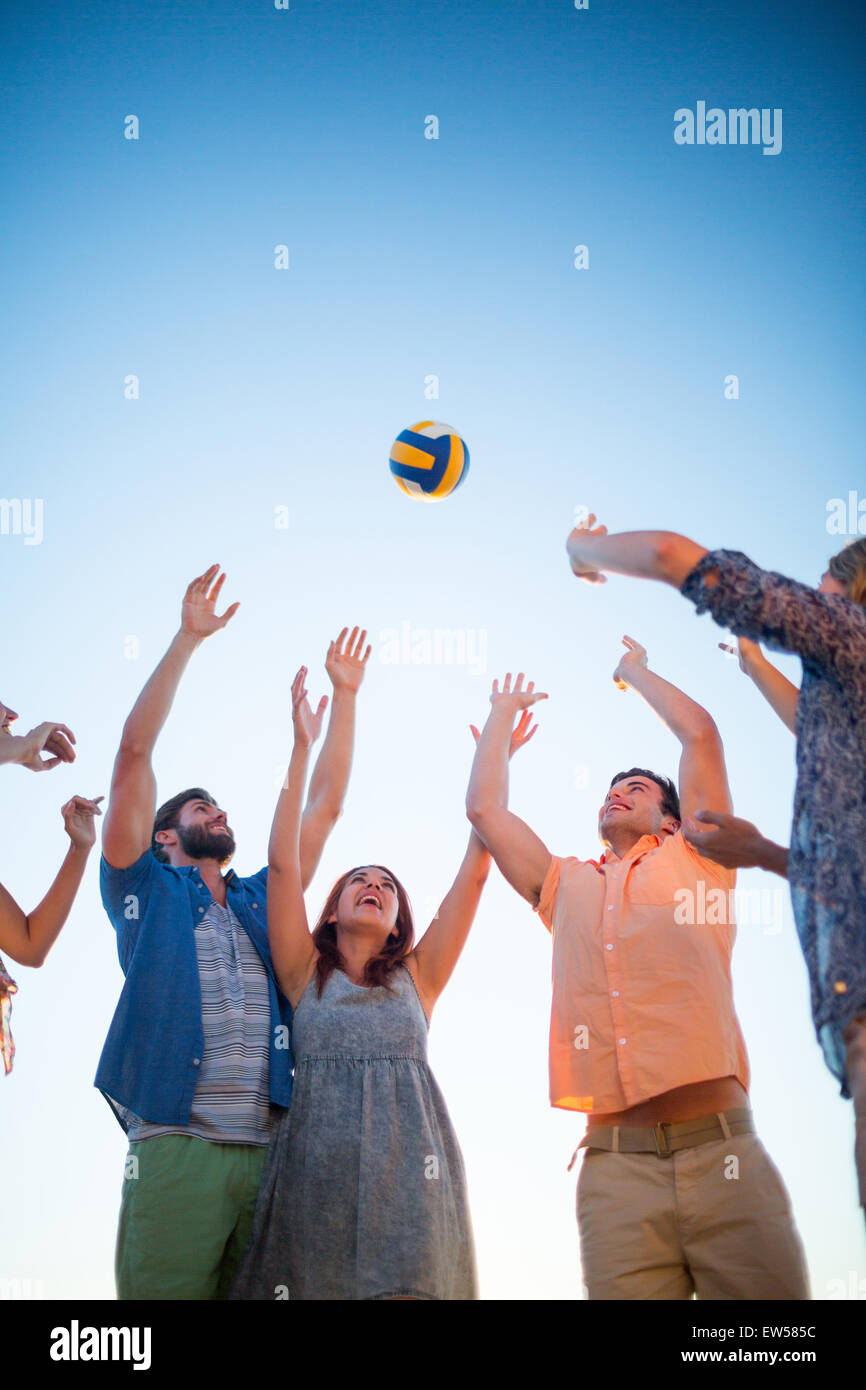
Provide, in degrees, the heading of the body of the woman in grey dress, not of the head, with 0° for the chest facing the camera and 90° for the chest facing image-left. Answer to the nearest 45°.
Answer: approximately 0°
